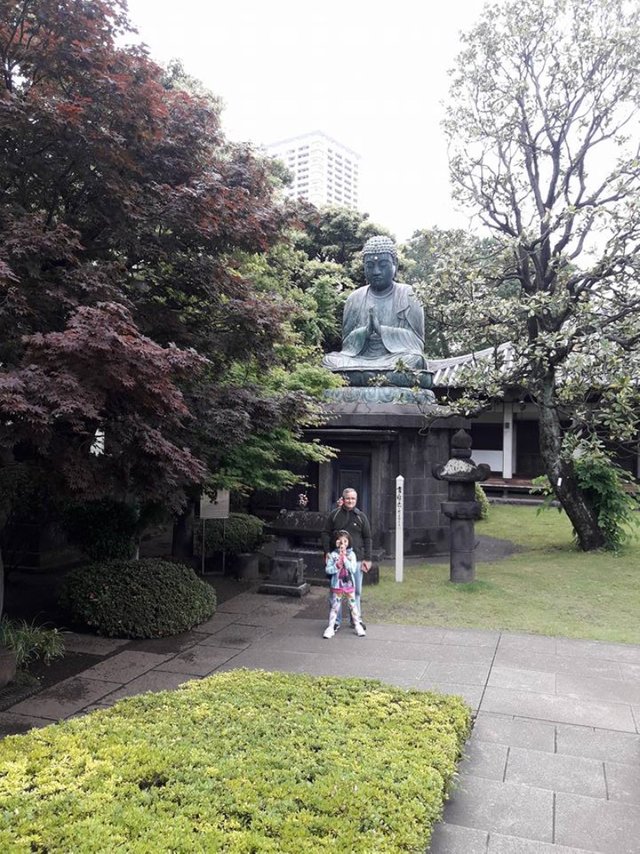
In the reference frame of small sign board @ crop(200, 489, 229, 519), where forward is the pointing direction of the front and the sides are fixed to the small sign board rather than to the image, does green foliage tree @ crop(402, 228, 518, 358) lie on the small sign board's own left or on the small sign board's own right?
on the small sign board's own left

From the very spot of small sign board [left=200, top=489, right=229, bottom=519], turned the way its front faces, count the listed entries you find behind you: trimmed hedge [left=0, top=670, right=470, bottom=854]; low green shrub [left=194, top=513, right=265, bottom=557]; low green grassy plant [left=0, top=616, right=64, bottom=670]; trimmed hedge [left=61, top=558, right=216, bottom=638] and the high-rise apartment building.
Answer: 2

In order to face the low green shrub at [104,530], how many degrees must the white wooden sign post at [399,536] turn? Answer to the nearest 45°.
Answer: approximately 90° to its right

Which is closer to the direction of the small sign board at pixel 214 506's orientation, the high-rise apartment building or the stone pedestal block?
the stone pedestal block

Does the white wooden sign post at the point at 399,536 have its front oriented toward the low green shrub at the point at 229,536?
no

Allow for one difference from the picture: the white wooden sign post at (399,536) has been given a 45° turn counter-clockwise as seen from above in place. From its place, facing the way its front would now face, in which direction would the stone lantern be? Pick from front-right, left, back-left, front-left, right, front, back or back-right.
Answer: front-left

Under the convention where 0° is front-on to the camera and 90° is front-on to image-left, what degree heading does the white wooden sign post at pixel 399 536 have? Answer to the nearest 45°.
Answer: approximately 0°

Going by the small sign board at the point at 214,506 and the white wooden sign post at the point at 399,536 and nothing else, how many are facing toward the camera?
2

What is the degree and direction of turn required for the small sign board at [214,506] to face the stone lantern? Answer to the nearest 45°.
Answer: approximately 90° to its left

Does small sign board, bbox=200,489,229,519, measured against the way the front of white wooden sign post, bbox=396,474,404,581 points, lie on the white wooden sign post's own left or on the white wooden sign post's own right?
on the white wooden sign post's own right

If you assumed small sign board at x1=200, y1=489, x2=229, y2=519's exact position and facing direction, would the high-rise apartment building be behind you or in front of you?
behind

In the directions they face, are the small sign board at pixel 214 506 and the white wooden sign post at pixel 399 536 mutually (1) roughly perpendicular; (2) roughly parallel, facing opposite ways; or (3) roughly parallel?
roughly parallel

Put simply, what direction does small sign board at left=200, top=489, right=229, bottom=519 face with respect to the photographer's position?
facing the viewer

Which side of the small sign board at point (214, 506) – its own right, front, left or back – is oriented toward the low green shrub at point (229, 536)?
back

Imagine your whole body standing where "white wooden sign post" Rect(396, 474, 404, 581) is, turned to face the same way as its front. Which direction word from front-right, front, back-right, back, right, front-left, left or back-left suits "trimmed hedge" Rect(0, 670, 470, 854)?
front

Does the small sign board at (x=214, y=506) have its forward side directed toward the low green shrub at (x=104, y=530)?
no
